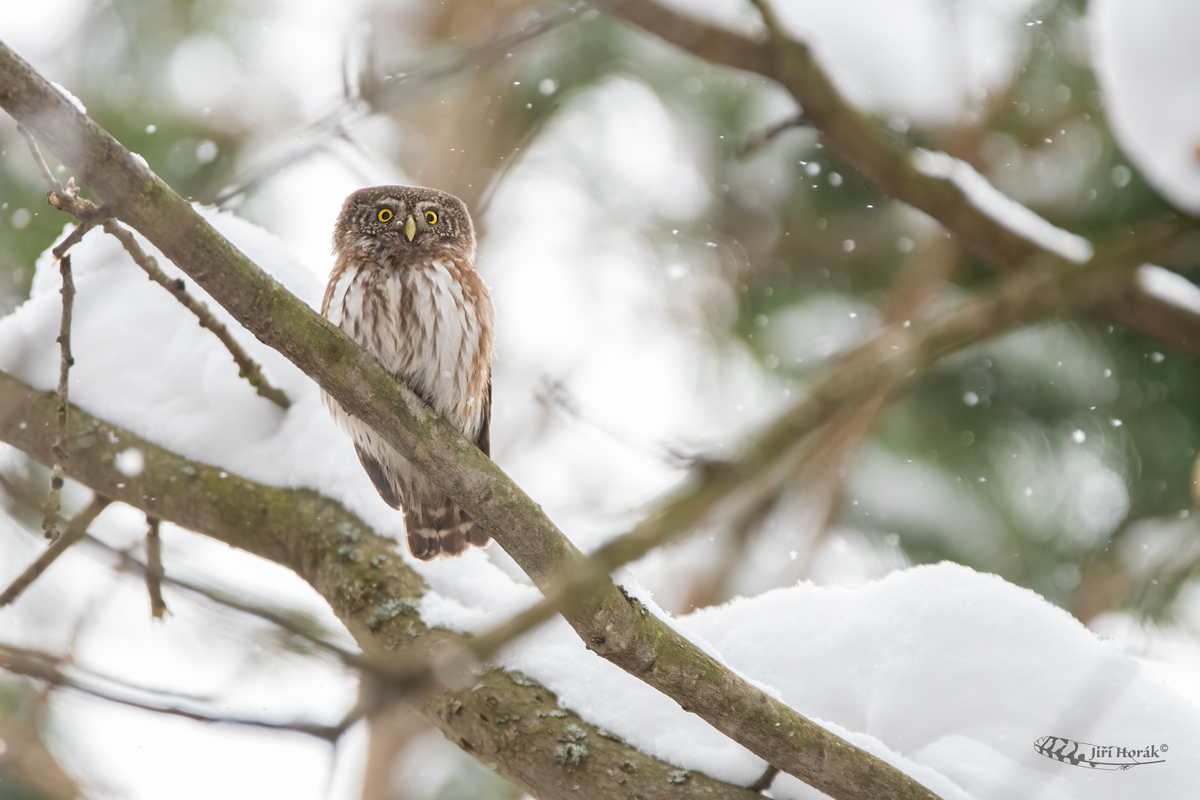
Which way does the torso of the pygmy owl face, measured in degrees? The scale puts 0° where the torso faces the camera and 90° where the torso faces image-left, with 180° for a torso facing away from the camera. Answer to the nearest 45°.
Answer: approximately 0°

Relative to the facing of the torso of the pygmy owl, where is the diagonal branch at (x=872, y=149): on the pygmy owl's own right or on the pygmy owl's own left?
on the pygmy owl's own left

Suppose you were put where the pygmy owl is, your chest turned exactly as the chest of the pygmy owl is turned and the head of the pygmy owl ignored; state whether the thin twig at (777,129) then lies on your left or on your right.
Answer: on your left

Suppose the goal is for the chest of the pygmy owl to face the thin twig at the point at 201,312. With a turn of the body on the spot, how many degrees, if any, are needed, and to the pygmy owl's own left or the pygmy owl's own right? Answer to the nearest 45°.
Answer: approximately 45° to the pygmy owl's own right

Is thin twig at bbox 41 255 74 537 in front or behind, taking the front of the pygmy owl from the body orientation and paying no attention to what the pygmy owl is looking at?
in front

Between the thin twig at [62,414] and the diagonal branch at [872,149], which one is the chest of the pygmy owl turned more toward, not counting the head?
the thin twig
